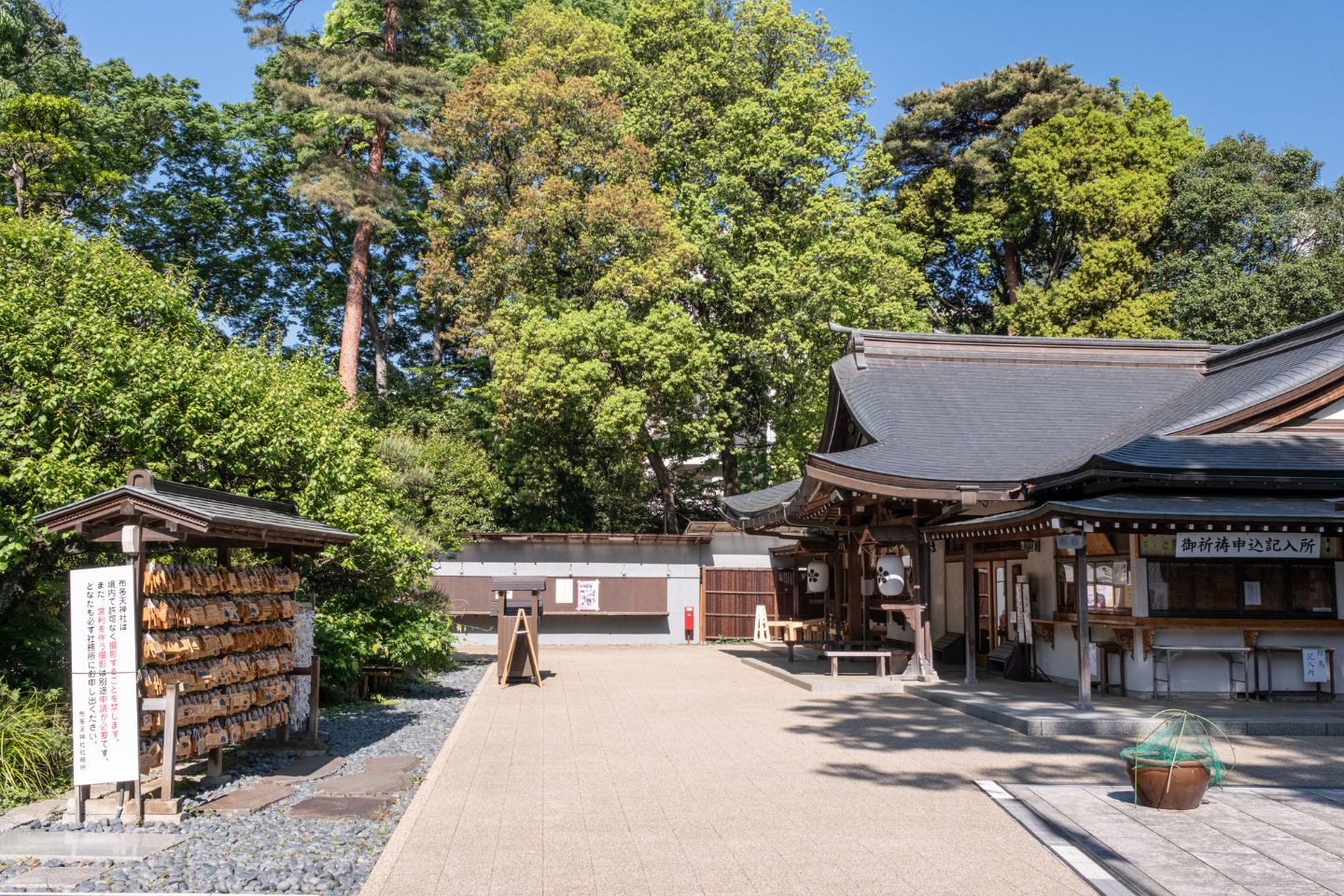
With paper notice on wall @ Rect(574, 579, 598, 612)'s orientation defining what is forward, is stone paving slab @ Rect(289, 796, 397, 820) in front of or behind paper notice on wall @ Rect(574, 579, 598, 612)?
in front

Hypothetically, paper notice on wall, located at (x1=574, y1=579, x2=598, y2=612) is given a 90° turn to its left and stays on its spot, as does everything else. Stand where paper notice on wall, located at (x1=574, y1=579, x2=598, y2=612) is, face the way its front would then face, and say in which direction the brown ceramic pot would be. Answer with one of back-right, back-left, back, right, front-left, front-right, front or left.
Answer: right

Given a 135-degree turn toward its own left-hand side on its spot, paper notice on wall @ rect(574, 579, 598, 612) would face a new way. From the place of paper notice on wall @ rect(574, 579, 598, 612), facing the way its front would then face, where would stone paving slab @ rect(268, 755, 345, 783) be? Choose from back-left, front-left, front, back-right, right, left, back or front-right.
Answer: back-right

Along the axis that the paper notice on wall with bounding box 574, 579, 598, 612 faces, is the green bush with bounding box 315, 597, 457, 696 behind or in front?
in front

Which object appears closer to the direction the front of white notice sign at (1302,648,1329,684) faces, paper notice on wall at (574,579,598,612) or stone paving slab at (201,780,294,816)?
the stone paving slab

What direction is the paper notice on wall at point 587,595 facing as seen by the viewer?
toward the camera

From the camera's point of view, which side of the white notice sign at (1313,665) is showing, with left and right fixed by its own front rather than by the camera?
front

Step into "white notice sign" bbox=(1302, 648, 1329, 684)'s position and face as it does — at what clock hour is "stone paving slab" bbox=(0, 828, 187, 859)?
The stone paving slab is roughly at 1 o'clock from the white notice sign.

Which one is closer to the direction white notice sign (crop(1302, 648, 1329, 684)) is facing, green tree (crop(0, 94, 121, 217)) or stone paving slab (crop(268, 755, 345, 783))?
the stone paving slab

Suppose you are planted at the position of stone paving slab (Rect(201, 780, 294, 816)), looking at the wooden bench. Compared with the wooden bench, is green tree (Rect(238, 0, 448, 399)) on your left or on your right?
left

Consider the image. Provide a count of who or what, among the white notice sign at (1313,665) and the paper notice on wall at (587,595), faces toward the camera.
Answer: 2

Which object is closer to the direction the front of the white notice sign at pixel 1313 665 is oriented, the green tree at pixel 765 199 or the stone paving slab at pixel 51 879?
the stone paving slab

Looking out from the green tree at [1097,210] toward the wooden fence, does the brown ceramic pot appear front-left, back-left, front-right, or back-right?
front-left
